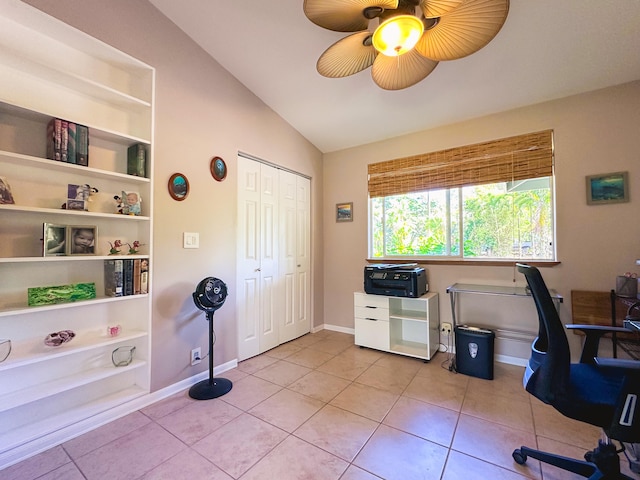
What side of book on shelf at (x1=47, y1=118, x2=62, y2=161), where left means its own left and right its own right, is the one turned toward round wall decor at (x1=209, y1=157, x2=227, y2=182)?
left

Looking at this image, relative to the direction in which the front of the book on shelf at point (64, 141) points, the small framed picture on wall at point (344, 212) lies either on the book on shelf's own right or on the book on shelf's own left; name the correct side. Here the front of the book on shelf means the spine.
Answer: on the book on shelf's own left

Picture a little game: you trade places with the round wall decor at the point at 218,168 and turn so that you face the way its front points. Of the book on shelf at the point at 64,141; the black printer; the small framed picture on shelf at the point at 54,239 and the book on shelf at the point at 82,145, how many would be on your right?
3

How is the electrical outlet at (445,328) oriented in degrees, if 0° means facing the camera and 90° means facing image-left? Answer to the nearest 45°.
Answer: approximately 0°

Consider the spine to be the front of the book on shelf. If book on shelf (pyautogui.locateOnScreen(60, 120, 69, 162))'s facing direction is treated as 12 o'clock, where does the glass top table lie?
The glass top table is roughly at 10 o'clock from the book on shelf.
